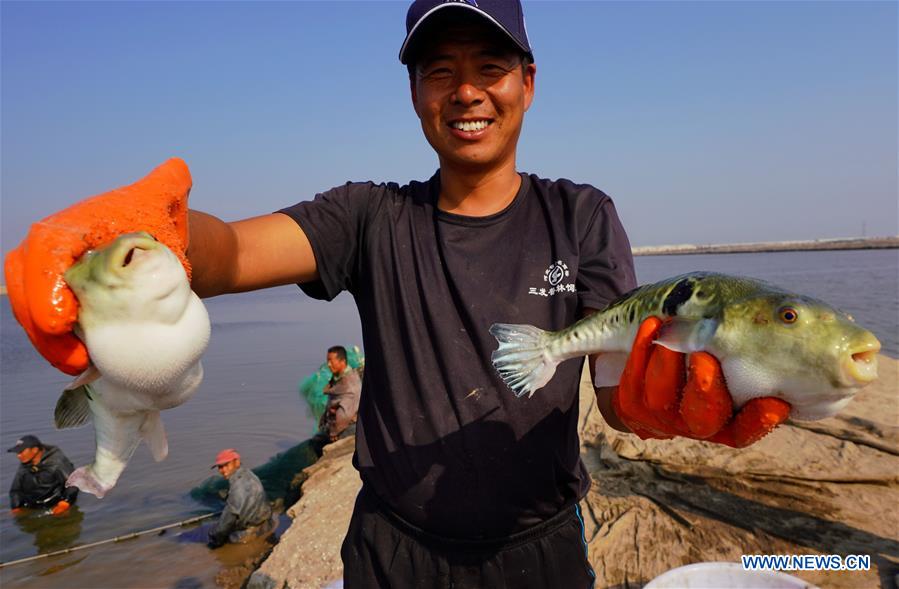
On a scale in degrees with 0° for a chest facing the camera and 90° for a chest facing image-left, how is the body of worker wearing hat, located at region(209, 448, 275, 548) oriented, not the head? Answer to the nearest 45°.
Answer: approximately 90°

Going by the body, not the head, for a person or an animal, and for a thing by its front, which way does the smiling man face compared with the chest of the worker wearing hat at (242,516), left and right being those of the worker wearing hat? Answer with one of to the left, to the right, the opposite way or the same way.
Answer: to the left

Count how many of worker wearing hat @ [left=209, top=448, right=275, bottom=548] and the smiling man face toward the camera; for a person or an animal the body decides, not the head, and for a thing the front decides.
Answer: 1

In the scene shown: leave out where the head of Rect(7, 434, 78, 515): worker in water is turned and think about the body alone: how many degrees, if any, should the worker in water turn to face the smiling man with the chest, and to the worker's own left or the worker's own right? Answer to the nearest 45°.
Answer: approximately 45° to the worker's own left

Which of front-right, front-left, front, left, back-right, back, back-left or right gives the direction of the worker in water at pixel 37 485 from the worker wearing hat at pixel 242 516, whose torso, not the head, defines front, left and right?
front-right

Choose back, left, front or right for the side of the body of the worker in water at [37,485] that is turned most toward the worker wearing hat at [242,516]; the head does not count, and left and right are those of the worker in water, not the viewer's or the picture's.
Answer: left
